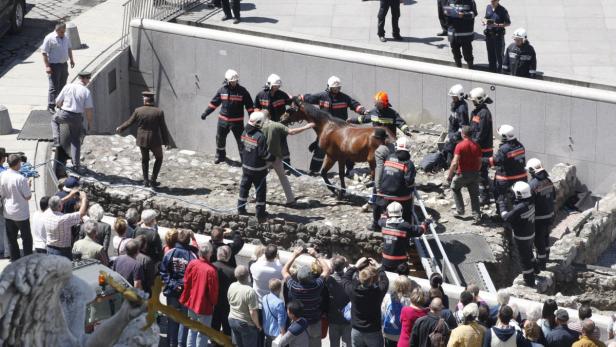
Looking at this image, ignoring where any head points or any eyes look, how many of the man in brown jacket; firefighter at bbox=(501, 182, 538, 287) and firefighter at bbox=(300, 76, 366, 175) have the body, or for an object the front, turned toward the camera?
1

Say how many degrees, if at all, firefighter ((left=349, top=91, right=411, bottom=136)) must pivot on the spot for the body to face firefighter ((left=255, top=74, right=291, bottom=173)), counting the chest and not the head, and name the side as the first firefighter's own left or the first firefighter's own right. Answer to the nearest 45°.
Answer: approximately 90° to the first firefighter's own right

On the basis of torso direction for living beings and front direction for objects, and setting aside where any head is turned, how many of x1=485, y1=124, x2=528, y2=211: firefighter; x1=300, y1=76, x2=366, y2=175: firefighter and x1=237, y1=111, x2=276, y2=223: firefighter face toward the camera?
1

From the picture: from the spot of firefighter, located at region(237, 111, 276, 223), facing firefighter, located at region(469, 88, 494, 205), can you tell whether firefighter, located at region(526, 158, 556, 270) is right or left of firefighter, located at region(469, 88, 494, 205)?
right

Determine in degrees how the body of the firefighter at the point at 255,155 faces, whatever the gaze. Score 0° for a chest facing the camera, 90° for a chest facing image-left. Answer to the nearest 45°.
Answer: approximately 225°

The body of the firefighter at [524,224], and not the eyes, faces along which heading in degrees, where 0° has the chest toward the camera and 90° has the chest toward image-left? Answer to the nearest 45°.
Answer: approximately 135°

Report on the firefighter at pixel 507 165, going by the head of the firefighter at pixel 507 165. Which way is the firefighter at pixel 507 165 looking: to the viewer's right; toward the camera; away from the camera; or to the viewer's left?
to the viewer's left

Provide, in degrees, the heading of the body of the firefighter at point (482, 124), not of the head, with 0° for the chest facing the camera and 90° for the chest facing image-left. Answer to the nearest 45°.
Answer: approximately 45°

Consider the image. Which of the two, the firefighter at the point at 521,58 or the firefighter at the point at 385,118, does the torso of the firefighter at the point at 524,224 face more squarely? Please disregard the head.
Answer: the firefighter at the point at 385,118

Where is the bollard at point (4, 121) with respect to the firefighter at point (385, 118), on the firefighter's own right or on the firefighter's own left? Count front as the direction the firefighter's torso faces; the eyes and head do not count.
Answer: on the firefighter's own right

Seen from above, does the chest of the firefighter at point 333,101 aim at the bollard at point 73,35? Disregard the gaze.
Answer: no

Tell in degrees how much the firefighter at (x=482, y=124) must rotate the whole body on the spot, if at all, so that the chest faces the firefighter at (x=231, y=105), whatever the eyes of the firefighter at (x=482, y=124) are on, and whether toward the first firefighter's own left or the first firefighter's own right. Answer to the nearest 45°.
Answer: approximately 45° to the first firefighter's own right

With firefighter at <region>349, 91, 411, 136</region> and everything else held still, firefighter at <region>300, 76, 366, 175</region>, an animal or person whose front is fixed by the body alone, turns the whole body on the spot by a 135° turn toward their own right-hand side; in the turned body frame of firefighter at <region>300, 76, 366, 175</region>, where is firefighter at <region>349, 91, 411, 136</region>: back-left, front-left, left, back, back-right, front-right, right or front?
back

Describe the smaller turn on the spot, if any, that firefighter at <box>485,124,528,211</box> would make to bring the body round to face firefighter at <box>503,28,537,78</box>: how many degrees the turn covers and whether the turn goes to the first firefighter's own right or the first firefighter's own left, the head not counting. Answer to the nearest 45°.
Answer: approximately 45° to the first firefighter's own right

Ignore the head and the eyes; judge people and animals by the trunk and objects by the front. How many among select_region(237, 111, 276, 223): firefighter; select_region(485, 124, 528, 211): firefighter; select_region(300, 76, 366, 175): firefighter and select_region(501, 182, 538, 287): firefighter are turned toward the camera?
1

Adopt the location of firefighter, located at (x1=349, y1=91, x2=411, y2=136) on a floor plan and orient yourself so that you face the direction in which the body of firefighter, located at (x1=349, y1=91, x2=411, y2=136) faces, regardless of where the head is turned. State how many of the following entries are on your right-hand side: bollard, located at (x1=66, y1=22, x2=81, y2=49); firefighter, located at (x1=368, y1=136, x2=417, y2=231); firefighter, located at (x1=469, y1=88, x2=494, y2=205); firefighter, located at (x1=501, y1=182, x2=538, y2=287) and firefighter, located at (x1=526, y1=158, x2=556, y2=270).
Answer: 1
